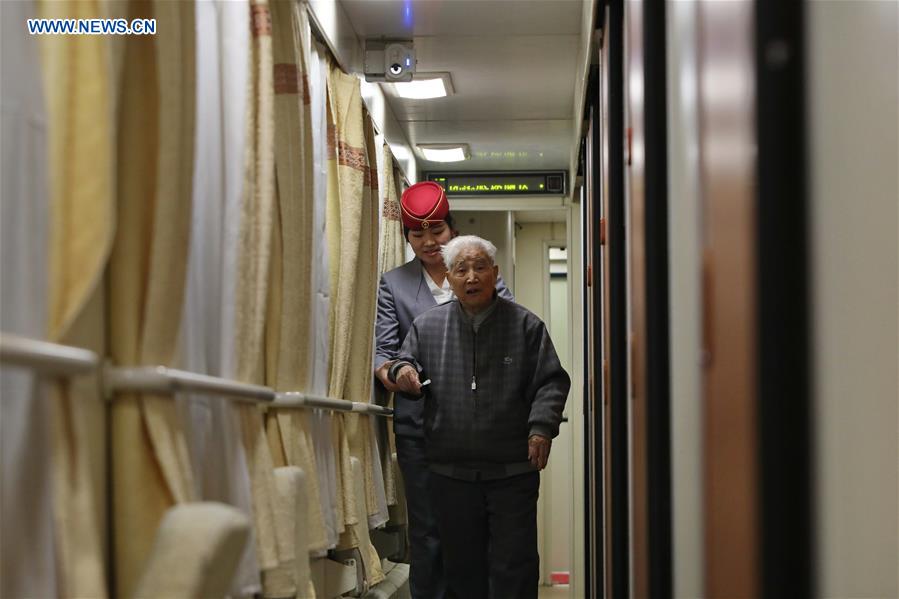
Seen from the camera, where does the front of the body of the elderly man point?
toward the camera

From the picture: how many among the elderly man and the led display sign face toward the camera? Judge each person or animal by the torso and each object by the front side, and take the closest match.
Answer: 2

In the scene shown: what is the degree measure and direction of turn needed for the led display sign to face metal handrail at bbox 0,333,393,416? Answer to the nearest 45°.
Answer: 0° — it already faces it

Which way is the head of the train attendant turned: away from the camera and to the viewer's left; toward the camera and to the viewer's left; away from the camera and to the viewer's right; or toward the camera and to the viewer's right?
toward the camera and to the viewer's right

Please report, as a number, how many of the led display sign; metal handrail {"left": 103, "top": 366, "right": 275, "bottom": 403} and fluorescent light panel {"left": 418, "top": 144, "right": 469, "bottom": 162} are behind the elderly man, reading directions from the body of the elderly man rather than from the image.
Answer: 2

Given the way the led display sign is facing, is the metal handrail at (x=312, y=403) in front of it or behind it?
in front

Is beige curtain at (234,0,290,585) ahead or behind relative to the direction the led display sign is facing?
ahead

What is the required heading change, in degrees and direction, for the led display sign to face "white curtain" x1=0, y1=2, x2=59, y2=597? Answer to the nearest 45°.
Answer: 0° — it already faces it

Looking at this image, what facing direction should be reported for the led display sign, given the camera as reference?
facing the viewer

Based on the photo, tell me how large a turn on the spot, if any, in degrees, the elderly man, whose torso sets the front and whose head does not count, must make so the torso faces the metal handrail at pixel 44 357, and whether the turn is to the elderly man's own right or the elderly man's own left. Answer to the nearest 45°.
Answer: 0° — they already face it

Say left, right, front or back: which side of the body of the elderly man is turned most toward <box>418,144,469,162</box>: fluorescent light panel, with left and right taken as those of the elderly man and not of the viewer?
back

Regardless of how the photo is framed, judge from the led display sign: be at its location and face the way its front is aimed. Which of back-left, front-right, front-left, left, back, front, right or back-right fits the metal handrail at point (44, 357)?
front

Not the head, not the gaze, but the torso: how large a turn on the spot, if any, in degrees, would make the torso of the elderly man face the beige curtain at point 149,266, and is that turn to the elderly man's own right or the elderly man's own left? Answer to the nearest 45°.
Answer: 0° — they already face it
